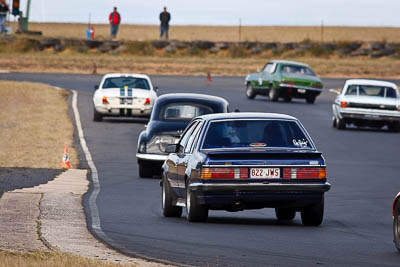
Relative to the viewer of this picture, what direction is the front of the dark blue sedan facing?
facing away from the viewer

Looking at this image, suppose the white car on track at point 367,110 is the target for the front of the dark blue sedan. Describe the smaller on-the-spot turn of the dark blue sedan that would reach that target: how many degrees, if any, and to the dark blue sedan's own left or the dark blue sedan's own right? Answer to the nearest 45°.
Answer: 0° — it already faces it

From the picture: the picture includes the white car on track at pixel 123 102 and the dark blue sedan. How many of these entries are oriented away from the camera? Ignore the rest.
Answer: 2

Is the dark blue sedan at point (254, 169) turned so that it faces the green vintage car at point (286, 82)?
yes

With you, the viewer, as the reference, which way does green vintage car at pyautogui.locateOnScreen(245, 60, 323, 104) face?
facing away from the viewer and to the left of the viewer

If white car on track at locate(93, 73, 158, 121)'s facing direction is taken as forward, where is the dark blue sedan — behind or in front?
behind

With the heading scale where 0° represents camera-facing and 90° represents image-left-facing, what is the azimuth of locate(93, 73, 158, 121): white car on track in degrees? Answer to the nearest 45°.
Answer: approximately 180°

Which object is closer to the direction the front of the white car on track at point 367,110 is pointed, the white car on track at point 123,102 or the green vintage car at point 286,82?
the green vintage car

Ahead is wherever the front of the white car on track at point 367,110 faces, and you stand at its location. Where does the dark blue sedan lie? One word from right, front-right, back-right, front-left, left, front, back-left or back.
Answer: back

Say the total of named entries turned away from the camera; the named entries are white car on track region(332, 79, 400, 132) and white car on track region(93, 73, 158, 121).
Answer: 2

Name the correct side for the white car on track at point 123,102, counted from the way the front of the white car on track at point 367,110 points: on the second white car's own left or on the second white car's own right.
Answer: on the second white car's own left

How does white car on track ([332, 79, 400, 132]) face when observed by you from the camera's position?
facing away from the viewer
